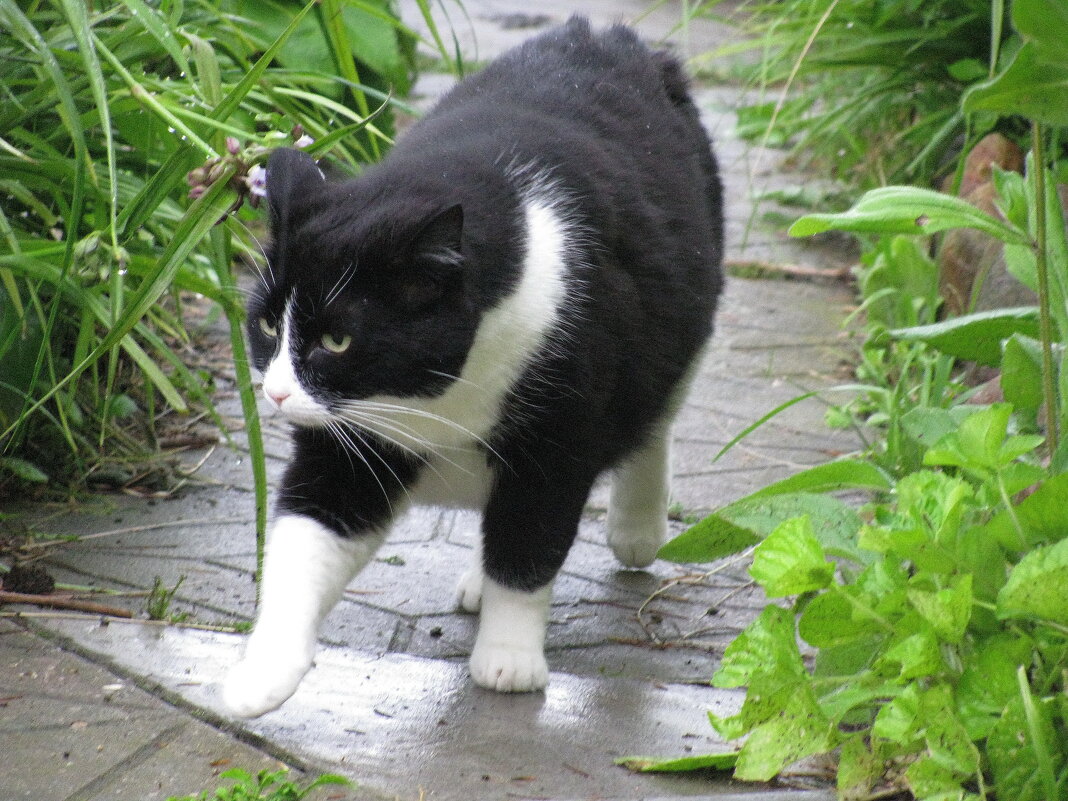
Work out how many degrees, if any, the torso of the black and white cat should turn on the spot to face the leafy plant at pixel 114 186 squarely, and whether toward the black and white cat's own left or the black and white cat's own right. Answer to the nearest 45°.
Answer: approximately 90° to the black and white cat's own right

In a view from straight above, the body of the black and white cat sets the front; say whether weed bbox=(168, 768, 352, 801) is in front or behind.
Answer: in front

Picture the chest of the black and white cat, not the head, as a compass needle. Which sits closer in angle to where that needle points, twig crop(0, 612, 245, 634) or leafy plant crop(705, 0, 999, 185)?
the twig

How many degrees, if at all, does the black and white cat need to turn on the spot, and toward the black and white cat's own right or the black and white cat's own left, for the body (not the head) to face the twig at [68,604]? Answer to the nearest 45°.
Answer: approximately 45° to the black and white cat's own right

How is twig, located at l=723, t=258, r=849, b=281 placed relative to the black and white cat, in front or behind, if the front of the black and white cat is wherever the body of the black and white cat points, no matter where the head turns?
behind

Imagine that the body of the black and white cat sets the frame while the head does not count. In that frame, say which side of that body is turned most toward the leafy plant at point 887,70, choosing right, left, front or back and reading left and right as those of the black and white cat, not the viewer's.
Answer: back

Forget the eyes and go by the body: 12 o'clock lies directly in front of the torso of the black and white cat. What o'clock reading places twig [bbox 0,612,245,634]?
The twig is roughly at 1 o'clock from the black and white cat.

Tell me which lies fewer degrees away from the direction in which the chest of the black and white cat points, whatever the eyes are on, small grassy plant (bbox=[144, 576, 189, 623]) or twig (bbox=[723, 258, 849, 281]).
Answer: the small grassy plant

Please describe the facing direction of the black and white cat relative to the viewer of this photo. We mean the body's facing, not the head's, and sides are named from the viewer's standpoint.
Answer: facing the viewer and to the left of the viewer

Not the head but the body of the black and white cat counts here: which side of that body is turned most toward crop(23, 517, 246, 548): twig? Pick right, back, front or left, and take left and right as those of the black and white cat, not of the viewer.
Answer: right
